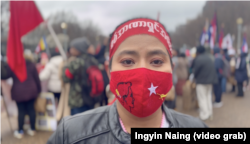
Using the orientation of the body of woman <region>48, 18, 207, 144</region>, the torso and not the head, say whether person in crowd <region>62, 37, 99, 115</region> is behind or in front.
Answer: behind

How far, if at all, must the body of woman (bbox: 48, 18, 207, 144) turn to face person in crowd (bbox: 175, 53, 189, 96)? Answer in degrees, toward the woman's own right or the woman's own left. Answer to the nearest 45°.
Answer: approximately 180°

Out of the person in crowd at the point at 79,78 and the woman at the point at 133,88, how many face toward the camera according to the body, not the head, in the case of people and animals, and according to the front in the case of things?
1
